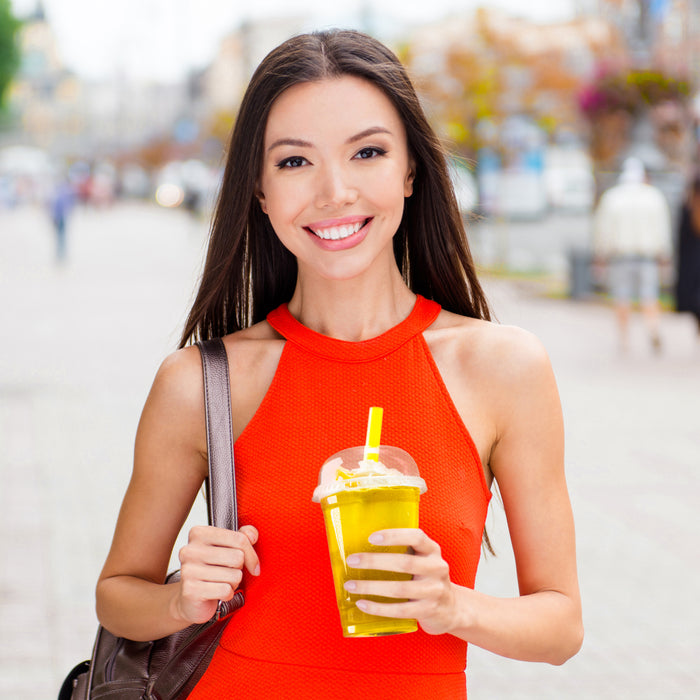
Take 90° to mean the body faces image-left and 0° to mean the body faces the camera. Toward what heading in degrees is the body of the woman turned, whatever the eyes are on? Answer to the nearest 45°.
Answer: approximately 0°

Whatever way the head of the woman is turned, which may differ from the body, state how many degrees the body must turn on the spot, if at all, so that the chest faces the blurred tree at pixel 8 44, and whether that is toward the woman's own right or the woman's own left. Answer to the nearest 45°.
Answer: approximately 180°

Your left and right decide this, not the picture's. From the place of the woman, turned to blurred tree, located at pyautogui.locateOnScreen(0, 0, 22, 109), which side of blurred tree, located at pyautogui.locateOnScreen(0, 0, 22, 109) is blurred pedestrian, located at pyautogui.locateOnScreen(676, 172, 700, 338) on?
right

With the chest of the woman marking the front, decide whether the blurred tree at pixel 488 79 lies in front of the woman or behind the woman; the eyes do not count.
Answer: behind

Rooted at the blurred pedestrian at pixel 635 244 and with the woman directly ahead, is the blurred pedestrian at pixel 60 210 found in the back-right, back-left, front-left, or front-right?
back-right
